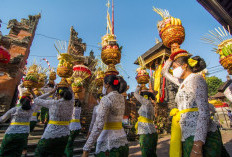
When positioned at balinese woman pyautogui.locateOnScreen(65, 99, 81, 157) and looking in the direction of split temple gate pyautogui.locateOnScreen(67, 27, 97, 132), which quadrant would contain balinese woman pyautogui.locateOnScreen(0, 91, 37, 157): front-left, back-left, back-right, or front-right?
back-left

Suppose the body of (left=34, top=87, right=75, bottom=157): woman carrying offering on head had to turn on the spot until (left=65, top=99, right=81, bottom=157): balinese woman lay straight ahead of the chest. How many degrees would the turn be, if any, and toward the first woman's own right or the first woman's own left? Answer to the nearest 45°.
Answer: approximately 45° to the first woman's own right

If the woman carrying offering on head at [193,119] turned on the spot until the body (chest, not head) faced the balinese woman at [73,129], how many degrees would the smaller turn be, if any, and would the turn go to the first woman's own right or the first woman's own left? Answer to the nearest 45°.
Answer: approximately 45° to the first woman's own right

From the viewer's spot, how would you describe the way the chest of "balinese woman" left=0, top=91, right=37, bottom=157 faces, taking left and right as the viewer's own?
facing away from the viewer

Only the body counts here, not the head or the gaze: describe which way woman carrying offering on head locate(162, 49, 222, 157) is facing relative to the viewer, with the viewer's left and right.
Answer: facing to the left of the viewer
